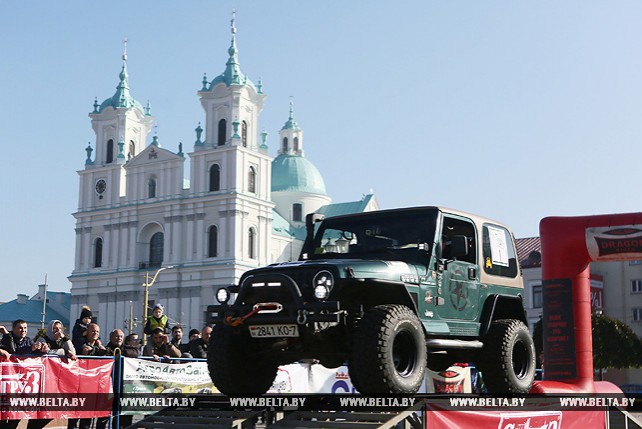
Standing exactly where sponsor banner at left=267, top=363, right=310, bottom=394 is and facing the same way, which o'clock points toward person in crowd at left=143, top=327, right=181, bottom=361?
The person in crowd is roughly at 2 o'clock from the sponsor banner.

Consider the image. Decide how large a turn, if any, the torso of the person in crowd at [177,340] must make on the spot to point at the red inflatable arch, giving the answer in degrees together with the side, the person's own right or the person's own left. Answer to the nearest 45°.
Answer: approximately 90° to the person's own left

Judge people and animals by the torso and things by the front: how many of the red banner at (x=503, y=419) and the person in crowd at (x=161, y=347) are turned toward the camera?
2

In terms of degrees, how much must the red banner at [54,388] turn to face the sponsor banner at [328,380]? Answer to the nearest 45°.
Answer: approximately 135° to its left

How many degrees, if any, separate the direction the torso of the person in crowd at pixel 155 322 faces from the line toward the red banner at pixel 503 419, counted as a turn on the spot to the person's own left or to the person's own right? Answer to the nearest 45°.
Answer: approximately 45° to the person's own left

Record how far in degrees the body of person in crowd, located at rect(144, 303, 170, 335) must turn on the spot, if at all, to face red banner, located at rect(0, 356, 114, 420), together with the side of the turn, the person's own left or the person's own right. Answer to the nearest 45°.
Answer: approximately 45° to the person's own right

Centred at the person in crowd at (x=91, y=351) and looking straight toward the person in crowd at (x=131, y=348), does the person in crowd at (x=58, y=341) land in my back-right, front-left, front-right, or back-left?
back-left

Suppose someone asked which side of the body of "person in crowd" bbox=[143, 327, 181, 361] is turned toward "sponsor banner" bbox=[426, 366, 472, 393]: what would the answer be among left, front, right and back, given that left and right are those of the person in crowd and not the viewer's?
left

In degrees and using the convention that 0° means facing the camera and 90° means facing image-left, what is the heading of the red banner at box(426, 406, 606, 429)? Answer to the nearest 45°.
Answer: approximately 0°

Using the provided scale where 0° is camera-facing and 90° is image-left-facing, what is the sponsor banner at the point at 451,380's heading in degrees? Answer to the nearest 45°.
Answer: approximately 0°
